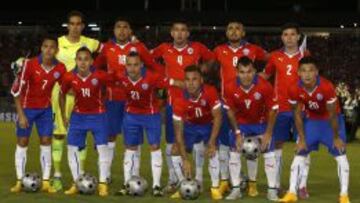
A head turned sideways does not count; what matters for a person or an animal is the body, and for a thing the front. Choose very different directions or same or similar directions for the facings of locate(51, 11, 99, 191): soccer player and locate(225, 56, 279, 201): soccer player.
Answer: same or similar directions

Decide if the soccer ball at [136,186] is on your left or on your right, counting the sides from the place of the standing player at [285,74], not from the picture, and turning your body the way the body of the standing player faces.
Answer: on your right

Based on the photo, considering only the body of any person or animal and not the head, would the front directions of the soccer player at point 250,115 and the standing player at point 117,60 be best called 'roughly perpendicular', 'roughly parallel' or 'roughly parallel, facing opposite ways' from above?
roughly parallel

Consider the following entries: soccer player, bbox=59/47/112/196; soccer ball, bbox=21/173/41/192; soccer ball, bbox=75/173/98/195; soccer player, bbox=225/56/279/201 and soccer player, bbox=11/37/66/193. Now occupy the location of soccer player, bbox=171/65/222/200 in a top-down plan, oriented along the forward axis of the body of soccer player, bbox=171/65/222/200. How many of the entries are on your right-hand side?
4

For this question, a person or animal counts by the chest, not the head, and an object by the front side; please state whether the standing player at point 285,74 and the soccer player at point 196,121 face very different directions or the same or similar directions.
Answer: same or similar directions

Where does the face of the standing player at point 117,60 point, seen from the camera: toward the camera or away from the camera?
toward the camera

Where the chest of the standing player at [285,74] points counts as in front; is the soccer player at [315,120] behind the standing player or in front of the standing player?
in front

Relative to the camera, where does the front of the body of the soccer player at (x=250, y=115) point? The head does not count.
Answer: toward the camera

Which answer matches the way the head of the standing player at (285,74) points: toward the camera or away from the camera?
toward the camera

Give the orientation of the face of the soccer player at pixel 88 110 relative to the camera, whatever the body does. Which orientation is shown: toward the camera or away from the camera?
toward the camera

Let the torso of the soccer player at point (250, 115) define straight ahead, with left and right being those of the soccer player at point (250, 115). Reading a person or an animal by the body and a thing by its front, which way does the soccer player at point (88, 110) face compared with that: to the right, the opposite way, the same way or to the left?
the same way

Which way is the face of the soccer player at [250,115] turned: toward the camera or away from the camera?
toward the camera

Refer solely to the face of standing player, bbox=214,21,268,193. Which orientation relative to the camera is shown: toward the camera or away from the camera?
toward the camera

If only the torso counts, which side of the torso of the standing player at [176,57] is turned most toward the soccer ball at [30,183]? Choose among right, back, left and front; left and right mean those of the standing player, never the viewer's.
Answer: right

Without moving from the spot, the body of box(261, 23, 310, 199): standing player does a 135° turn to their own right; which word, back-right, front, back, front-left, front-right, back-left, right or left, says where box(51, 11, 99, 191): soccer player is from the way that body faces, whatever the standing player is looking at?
front-left

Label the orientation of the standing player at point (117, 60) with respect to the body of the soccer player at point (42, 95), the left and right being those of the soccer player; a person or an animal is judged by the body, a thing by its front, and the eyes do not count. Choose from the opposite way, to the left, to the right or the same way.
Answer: the same way

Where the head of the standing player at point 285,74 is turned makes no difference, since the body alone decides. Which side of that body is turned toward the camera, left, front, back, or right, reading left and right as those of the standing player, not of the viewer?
front

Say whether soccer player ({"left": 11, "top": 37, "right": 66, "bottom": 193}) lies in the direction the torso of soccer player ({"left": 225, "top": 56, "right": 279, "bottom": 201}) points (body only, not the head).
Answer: no

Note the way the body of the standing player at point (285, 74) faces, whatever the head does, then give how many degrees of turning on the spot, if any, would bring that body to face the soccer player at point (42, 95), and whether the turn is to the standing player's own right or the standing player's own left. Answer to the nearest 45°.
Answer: approximately 90° to the standing player's own right

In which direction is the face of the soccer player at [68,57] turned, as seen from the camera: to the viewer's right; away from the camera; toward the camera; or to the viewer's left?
toward the camera
